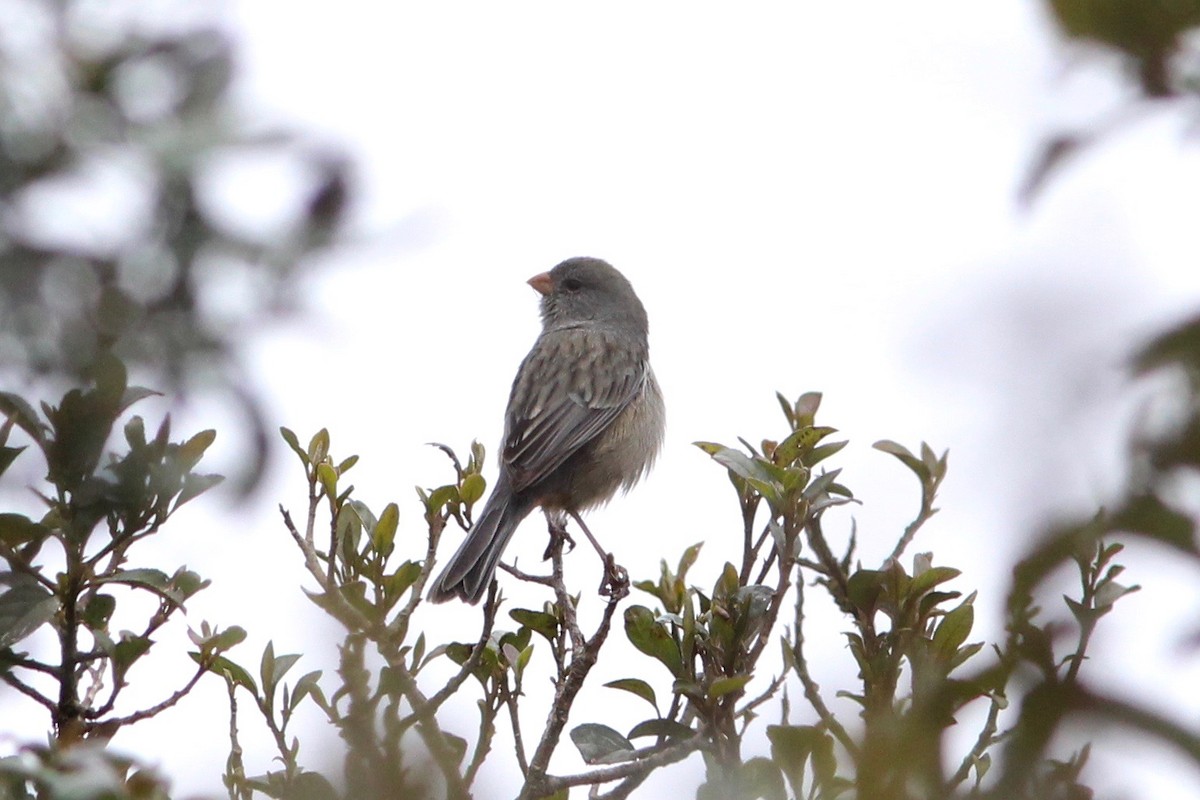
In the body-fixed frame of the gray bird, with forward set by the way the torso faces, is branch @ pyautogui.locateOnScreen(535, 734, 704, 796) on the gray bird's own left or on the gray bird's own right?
on the gray bird's own right

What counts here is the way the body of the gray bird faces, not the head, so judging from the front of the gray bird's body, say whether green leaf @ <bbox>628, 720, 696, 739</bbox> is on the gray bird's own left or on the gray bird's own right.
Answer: on the gray bird's own right

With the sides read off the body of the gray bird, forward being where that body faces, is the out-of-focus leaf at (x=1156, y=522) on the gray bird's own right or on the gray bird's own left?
on the gray bird's own right

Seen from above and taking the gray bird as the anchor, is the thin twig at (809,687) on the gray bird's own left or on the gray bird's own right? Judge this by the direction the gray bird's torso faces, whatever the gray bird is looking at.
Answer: on the gray bird's own right

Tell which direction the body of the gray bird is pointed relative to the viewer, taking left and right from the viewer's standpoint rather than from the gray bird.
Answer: facing away from the viewer and to the right of the viewer

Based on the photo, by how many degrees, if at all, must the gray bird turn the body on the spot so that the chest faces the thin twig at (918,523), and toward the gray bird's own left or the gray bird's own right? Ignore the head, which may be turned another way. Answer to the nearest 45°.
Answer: approximately 45° to the gray bird's own right
